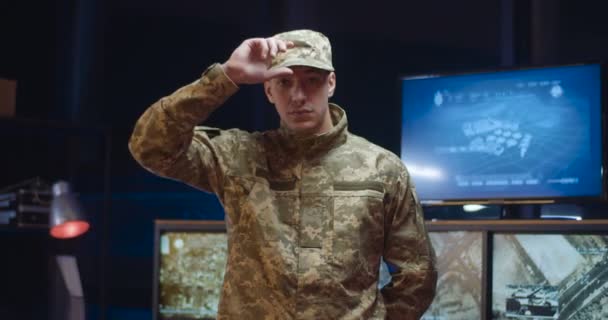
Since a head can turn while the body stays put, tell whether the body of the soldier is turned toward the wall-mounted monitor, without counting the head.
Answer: no

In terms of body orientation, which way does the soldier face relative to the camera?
toward the camera

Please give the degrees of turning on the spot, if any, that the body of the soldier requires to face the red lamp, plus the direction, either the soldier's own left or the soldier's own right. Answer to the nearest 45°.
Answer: approximately 135° to the soldier's own right

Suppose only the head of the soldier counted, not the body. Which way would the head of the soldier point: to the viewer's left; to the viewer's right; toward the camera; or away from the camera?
toward the camera

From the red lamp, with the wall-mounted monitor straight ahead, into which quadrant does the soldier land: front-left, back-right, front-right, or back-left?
front-right
